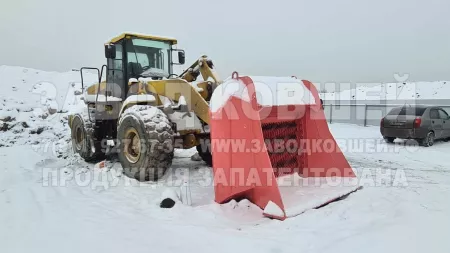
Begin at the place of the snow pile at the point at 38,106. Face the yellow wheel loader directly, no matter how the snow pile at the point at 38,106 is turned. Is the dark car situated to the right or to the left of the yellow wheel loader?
left

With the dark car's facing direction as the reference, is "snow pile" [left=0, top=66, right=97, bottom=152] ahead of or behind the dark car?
behind

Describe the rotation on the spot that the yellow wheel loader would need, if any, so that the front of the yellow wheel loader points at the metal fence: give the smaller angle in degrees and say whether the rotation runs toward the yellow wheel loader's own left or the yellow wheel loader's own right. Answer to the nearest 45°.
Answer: approximately 90° to the yellow wheel loader's own left

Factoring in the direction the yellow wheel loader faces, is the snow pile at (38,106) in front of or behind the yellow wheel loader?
behind

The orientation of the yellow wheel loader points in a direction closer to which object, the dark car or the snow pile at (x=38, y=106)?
the dark car

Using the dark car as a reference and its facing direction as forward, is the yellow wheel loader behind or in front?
behind
